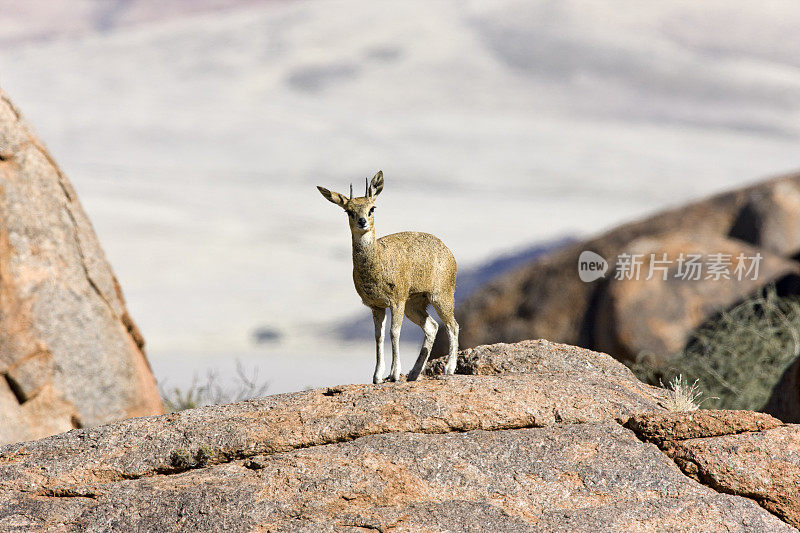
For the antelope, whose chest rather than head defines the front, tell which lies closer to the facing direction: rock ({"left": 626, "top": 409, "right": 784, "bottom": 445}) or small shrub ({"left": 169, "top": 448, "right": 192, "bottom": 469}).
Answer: the small shrub

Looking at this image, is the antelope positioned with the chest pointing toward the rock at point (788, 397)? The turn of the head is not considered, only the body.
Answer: no

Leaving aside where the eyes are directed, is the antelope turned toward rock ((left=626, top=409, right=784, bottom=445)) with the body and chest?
no

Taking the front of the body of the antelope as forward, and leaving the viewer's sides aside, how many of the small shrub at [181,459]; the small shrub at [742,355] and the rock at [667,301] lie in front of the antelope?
1

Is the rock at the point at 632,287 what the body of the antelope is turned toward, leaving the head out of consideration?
no

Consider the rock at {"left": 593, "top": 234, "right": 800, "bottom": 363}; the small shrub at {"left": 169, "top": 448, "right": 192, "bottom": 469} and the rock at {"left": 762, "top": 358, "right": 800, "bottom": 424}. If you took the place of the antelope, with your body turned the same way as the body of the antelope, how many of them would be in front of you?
1

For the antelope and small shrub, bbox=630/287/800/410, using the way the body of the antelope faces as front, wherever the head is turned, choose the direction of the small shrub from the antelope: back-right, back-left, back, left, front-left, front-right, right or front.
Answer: back

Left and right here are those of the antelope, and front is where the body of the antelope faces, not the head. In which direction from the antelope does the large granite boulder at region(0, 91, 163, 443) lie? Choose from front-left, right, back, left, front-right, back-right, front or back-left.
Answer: right

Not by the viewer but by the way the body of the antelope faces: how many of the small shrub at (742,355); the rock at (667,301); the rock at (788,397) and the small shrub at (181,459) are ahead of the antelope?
1

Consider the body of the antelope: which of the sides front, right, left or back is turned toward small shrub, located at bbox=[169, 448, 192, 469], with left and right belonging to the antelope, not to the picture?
front

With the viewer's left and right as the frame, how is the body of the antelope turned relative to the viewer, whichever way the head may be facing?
facing the viewer and to the left of the viewer

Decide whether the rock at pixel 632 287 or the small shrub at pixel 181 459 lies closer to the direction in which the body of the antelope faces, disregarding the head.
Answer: the small shrub

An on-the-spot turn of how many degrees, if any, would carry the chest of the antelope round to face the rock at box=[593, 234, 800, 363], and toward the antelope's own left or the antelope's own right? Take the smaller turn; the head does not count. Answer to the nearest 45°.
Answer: approximately 180°
